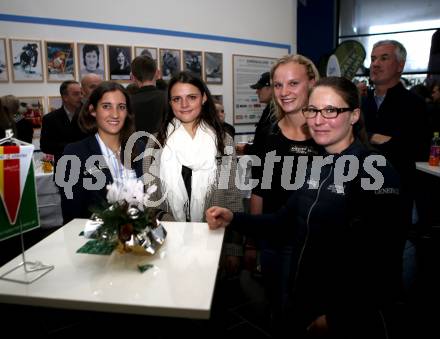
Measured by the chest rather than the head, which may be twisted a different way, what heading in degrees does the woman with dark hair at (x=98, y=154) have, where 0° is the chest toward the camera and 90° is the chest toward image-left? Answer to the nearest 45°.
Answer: approximately 315°

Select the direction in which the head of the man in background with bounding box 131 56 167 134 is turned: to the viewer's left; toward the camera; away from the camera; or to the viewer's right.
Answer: away from the camera

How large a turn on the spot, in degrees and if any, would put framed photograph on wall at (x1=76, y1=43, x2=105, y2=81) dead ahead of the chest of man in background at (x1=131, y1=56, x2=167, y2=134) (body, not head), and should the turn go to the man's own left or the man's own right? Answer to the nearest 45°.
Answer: approximately 45° to the man's own left

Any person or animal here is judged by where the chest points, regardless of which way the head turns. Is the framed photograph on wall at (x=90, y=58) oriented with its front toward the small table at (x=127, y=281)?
yes

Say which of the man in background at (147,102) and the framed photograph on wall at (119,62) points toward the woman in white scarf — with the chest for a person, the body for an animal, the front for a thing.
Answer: the framed photograph on wall

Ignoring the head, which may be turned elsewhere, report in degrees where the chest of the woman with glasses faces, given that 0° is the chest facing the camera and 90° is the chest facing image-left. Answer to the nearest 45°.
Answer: approximately 45°

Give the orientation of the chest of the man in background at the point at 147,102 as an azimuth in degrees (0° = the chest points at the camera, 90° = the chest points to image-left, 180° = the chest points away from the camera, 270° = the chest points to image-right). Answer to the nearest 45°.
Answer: approximately 180°

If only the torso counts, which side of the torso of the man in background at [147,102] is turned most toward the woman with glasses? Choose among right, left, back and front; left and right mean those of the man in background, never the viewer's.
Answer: back

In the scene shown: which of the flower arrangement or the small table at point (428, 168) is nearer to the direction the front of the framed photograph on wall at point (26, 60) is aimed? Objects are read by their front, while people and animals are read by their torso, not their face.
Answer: the flower arrangement

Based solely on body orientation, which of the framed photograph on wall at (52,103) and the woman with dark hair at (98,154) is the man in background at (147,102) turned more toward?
the framed photograph on wall

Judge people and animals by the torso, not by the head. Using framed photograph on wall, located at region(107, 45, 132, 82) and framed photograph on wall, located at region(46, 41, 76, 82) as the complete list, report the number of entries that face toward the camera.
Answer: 2

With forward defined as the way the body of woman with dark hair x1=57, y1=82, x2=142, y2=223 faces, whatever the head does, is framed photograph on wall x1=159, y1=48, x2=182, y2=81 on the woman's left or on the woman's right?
on the woman's left

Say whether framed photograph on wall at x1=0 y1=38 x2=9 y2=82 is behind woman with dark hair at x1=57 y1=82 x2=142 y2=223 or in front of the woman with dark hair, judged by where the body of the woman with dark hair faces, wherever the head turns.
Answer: behind
